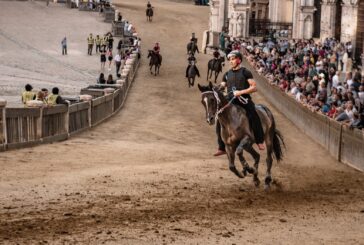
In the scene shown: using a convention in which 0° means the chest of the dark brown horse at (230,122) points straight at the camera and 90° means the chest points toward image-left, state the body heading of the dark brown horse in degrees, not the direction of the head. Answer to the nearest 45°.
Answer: approximately 45°

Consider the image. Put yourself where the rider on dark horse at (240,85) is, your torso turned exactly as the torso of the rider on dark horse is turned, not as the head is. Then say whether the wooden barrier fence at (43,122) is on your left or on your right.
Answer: on your right

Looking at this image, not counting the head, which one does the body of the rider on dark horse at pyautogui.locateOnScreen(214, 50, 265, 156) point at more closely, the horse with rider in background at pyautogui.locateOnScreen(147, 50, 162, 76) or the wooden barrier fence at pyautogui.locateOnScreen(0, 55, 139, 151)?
the wooden barrier fence

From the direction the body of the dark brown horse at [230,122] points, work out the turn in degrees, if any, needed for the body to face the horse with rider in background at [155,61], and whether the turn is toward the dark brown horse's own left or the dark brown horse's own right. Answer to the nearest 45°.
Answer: approximately 135° to the dark brown horse's own right

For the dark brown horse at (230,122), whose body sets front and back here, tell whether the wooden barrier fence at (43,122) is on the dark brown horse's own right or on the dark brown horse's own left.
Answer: on the dark brown horse's own right

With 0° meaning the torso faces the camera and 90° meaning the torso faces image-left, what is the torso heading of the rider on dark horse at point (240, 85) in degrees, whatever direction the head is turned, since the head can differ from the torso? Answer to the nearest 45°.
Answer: approximately 45°
